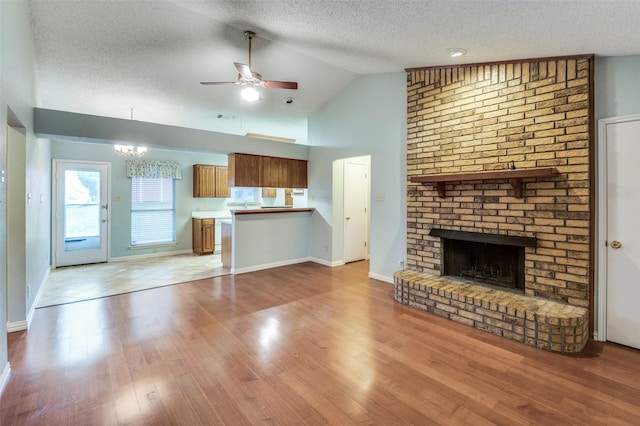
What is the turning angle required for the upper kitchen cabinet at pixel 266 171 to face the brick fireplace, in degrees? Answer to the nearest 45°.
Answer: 0° — it already faces it

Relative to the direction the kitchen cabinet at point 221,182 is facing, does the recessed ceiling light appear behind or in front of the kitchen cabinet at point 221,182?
in front

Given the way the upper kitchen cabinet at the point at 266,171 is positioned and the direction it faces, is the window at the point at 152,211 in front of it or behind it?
behind

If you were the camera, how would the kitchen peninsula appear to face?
facing the viewer and to the right of the viewer

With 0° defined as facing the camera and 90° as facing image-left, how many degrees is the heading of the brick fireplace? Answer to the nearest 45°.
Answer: approximately 45°

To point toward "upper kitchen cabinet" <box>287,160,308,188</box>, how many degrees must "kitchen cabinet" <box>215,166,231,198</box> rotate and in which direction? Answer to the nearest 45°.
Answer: approximately 45° to its left

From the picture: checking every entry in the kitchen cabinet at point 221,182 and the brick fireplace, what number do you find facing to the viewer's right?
0
